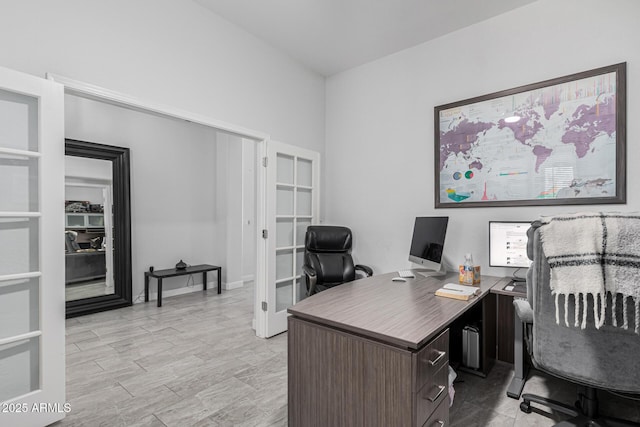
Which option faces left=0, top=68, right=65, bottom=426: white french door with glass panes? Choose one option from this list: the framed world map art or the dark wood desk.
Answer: the framed world map art

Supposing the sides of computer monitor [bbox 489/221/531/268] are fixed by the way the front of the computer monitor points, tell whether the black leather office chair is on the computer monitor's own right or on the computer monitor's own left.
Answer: on the computer monitor's own right

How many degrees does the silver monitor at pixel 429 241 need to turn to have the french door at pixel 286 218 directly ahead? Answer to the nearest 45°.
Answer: approximately 45° to its right

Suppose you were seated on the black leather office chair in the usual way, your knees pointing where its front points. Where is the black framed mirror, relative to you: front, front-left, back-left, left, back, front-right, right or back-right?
back-right

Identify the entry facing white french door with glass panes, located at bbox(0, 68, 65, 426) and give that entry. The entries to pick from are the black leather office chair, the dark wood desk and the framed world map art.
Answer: the framed world map art

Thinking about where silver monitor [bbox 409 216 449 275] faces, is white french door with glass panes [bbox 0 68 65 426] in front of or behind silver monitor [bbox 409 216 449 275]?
in front

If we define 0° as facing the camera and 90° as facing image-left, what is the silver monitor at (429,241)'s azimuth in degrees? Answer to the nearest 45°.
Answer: approximately 45°

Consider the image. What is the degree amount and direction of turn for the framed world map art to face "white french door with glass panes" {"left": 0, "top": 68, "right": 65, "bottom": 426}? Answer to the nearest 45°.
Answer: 0° — it already faces it

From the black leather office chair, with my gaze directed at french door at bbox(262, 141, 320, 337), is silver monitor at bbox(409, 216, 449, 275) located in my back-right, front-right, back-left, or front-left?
back-left

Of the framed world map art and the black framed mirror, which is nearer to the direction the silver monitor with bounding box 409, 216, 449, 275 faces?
the black framed mirror

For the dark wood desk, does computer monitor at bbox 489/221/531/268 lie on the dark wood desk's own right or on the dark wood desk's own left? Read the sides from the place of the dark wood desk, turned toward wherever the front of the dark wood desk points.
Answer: on the dark wood desk's own left

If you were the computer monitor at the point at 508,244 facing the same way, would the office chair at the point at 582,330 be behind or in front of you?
in front
